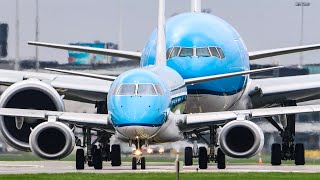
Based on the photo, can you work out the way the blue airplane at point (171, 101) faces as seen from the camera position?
facing the viewer

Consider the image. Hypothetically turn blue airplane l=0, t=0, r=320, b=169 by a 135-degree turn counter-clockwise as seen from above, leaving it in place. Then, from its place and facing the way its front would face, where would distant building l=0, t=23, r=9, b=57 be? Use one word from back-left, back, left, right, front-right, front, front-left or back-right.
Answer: left
